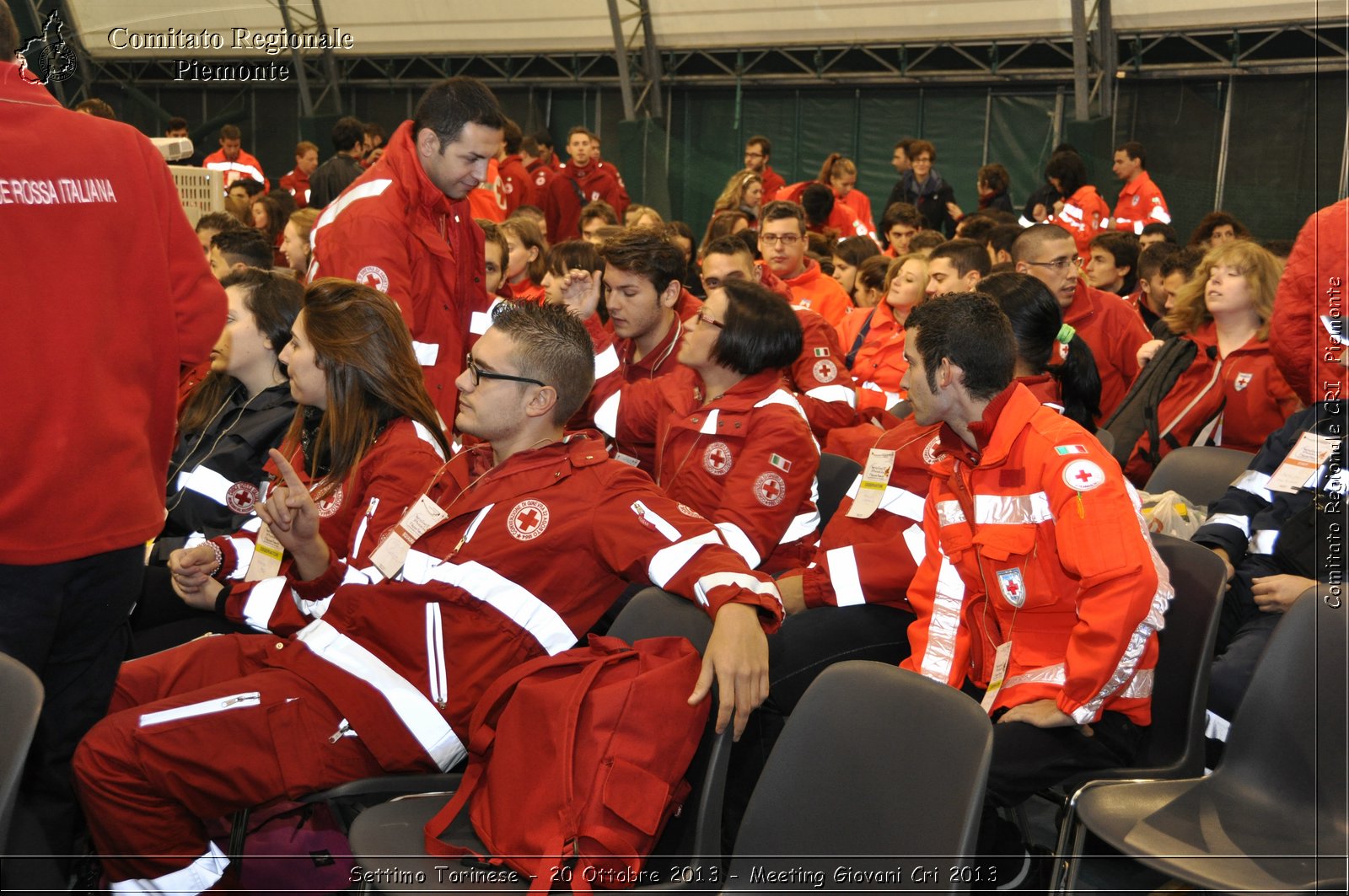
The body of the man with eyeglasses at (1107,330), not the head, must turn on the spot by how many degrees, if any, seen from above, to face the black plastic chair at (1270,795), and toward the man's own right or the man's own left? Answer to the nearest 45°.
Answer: approximately 45° to the man's own left

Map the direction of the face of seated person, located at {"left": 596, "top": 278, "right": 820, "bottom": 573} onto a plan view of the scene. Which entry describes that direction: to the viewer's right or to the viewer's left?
to the viewer's left

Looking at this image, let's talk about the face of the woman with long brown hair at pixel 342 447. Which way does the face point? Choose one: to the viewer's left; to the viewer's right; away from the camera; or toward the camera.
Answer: to the viewer's left

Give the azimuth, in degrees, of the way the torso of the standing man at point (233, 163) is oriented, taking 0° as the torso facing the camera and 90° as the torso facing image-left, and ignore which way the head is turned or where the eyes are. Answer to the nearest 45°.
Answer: approximately 0°

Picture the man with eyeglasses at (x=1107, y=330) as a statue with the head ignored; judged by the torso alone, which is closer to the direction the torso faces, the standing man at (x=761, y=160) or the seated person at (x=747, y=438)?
the seated person

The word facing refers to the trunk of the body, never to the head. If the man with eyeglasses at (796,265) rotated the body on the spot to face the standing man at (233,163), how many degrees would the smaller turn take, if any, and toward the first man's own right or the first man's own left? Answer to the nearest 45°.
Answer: approximately 90° to the first man's own right

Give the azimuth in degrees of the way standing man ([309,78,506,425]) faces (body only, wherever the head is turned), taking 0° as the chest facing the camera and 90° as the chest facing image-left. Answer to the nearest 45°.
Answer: approximately 315°
